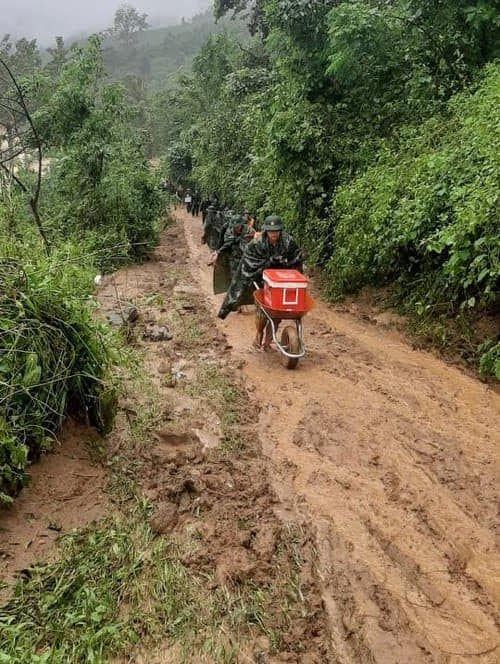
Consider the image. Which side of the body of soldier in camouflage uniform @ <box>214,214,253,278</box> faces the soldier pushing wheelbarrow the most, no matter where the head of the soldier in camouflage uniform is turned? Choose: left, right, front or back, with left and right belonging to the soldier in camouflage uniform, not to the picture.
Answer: front

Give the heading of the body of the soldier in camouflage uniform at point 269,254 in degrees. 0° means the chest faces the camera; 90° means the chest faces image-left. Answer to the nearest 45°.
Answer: approximately 0°

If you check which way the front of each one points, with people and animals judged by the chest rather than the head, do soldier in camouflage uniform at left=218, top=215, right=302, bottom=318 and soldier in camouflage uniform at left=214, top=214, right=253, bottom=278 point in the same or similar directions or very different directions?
same or similar directions

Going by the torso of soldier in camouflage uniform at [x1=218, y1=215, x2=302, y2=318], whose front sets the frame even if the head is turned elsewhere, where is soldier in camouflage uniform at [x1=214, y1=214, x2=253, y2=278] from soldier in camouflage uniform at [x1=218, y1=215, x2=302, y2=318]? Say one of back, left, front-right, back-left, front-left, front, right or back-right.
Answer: back

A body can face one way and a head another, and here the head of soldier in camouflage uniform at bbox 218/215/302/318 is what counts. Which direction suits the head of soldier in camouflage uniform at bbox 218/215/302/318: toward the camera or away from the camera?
toward the camera

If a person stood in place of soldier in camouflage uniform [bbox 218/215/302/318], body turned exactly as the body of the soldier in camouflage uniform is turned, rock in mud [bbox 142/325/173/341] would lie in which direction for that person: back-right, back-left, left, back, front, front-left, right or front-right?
right

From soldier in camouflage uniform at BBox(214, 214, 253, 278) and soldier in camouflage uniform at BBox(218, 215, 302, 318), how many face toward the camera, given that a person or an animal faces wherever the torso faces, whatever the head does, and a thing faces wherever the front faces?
2

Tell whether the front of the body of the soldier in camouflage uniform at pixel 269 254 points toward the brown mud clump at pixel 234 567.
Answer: yes

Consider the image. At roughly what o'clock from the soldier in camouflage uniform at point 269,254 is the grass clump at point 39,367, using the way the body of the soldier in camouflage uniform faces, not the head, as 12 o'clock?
The grass clump is roughly at 1 o'clock from the soldier in camouflage uniform.

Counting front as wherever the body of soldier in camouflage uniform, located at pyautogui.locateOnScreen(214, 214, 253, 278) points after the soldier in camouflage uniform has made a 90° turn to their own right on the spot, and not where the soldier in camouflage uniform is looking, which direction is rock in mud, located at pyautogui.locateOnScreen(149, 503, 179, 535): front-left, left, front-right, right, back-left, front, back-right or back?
left

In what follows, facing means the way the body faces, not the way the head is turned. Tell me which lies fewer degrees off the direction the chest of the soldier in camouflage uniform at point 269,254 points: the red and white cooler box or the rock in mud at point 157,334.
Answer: the red and white cooler box

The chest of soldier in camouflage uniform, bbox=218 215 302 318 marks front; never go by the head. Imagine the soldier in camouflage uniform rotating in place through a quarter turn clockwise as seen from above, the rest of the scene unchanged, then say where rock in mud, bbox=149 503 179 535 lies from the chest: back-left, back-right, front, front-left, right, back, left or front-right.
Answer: left

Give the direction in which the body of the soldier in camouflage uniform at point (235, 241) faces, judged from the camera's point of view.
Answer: toward the camera
